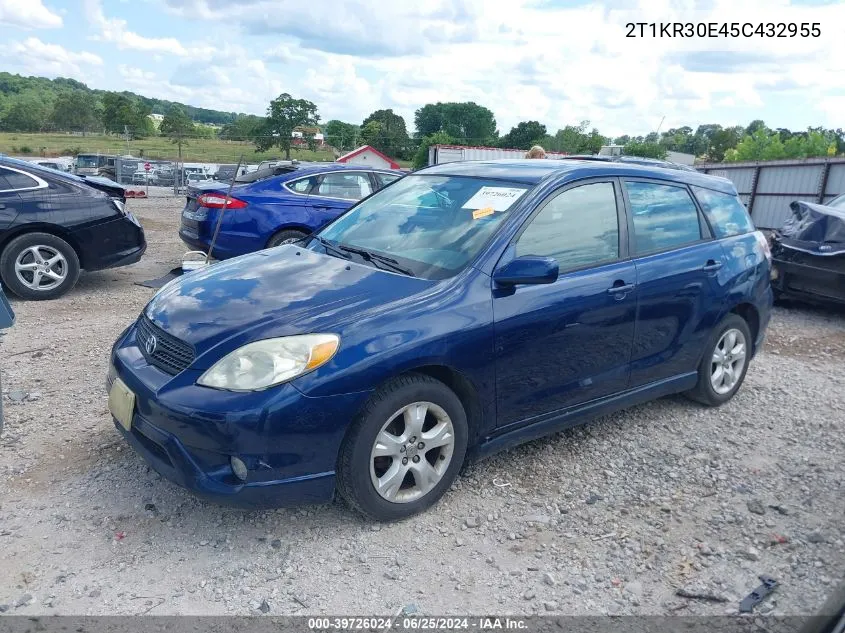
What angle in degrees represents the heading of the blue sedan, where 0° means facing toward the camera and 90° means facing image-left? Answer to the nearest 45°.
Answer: approximately 225°

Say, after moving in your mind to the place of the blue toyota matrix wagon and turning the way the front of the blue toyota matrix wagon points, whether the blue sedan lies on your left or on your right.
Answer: on your right

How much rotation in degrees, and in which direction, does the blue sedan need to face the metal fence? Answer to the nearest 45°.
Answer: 0° — it already faces it

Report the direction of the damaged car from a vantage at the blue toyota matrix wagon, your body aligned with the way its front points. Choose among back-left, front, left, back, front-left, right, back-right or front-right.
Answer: back

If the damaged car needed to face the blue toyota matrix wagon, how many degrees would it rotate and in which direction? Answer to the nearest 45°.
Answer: approximately 45° to its left

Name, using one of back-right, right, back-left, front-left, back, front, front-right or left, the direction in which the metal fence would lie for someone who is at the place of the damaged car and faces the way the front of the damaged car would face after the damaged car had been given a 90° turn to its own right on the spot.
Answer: front-right

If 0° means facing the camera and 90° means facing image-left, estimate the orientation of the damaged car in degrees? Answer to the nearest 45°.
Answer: approximately 45°

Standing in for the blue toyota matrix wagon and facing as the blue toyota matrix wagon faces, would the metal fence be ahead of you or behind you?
behind

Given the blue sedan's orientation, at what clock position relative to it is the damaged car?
The damaged car is roughly at 2 o'clock from the blue sedan.

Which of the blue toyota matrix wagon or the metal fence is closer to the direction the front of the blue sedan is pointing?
the metal fence

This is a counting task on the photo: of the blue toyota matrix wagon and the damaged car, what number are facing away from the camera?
0

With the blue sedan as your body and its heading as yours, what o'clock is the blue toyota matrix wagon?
The blue toyota matrix wagon is roughly at 4 o'clock from the blue sedan.

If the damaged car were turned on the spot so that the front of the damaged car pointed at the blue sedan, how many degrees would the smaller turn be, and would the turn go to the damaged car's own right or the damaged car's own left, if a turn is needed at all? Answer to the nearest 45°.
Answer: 0° — it already faces it
